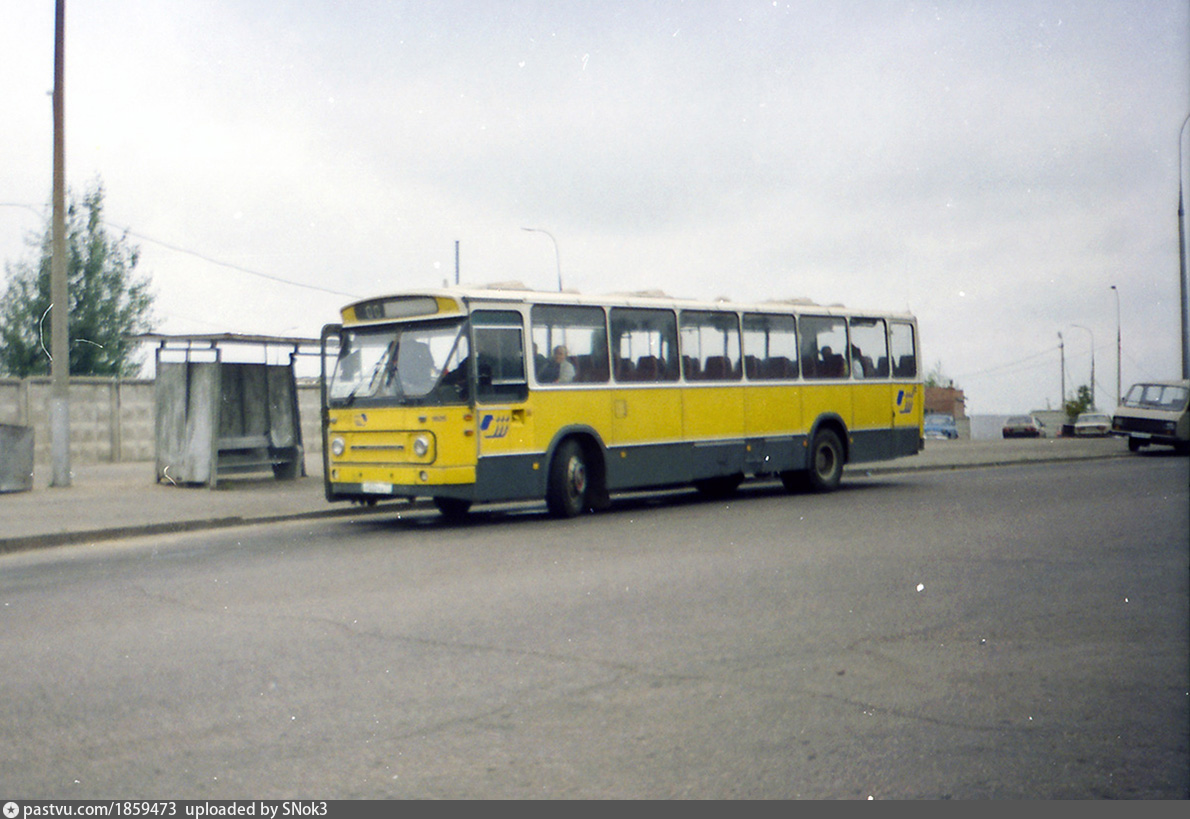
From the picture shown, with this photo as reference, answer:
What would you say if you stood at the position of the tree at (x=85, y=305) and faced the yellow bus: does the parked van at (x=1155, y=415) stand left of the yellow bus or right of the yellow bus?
left

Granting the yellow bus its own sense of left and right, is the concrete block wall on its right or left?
on its right

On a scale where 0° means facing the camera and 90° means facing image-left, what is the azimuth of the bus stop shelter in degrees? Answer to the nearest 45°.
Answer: approximately 315°

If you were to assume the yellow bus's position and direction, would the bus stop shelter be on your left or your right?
on your right

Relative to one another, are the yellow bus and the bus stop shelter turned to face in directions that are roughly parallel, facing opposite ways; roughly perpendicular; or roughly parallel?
roughly perpendicular
